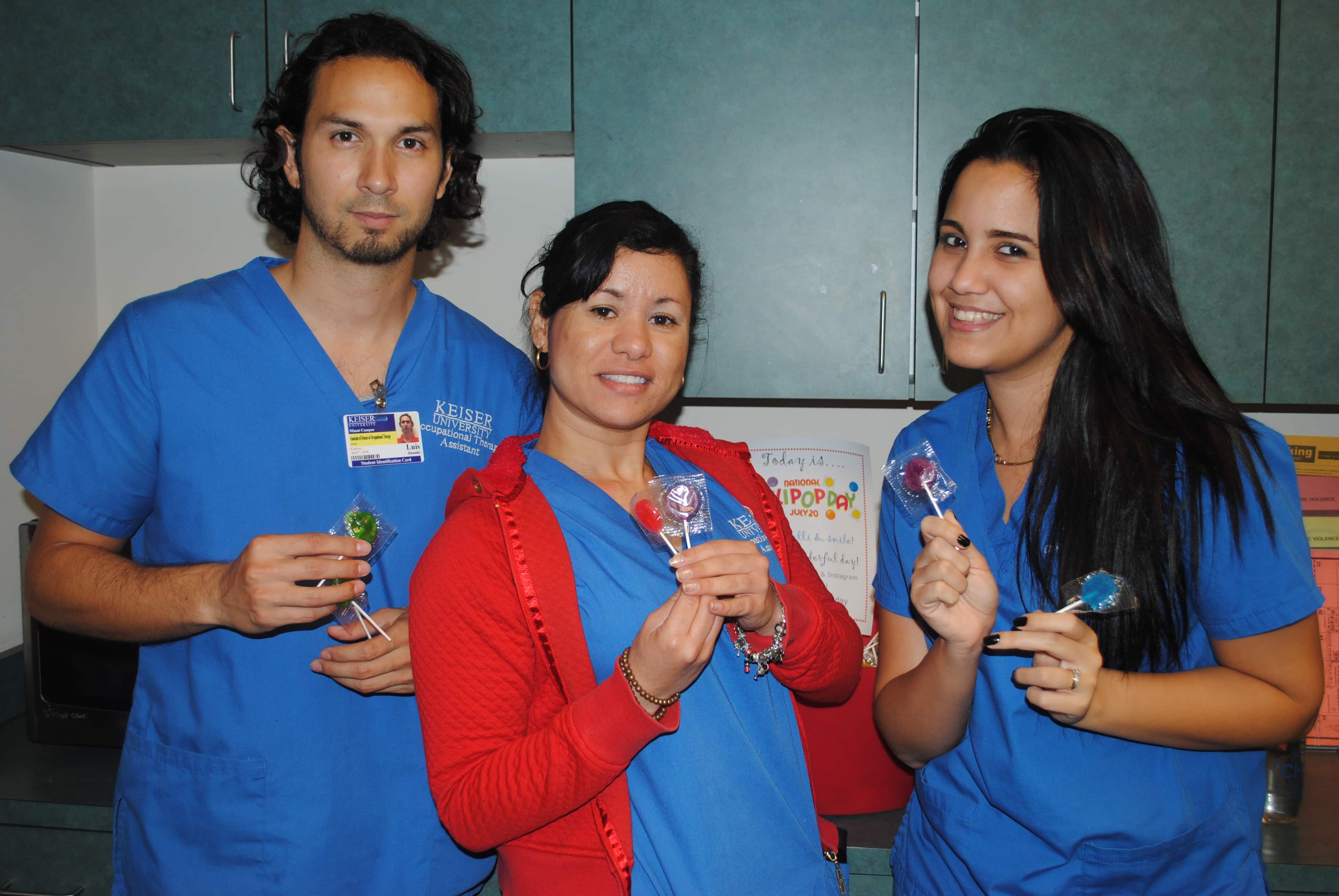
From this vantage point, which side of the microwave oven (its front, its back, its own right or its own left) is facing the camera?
front

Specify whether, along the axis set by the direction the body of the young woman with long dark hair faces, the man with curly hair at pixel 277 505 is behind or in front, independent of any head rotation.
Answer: in front

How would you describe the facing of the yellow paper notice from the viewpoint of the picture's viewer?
facing the viewer

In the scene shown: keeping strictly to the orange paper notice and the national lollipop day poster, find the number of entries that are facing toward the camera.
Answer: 2

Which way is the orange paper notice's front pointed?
toward the camera

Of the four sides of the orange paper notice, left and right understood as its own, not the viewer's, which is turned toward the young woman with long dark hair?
front

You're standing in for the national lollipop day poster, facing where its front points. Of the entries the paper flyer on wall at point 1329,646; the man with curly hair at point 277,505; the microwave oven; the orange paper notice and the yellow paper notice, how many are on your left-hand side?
3

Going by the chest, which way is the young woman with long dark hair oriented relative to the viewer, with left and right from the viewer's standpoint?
facing the viewer and to the left of the viewer

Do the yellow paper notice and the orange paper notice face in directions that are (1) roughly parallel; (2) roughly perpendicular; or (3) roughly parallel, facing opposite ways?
roughly parallel

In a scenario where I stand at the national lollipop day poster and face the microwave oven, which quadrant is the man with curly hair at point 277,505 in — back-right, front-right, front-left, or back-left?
front-left

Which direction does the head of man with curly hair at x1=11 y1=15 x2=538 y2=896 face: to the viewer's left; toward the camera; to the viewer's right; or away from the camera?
toward the camera

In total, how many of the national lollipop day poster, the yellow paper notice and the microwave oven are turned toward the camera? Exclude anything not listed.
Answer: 3

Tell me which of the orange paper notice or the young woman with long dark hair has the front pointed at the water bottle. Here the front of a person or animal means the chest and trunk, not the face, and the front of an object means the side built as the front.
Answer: the orange paper notice
